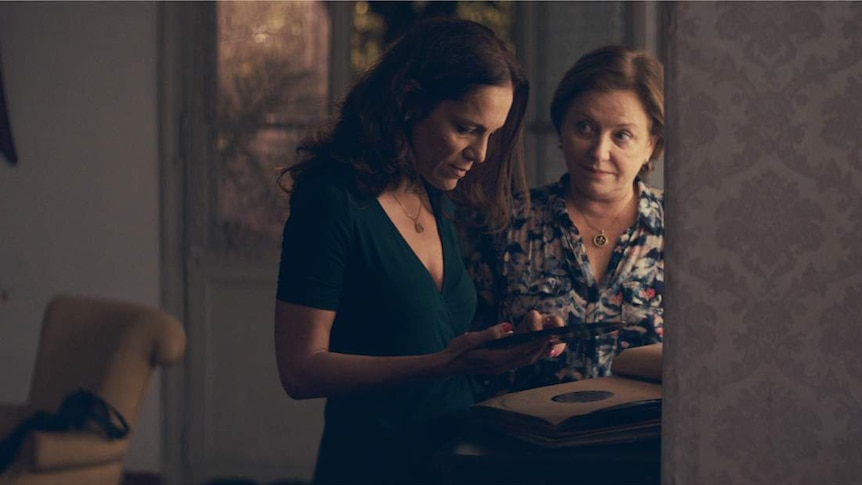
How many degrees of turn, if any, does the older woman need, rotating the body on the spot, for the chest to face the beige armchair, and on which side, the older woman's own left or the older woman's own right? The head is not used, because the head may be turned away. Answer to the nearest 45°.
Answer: approximately 135° to the older woman's own right

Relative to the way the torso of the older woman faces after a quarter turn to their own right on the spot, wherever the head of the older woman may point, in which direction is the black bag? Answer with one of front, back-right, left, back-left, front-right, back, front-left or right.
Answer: front-right

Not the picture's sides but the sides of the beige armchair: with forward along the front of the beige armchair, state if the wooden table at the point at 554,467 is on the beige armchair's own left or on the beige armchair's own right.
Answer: on the beige armchair's own left

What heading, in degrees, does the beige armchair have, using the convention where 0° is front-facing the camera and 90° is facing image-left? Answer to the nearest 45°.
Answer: approximately 45°

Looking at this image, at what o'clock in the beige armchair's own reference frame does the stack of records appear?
The stack of records is roughly at 10 o'clock from the beige armchair.

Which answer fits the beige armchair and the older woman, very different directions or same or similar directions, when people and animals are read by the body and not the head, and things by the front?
same or similar directions

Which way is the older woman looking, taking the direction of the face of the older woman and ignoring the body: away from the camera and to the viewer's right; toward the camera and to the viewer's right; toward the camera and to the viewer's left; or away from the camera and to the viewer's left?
toward the camera and to the viewer's left

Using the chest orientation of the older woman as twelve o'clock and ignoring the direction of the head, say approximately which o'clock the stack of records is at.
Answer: The stack of records is roughly at 12 o'clock from the older woman.

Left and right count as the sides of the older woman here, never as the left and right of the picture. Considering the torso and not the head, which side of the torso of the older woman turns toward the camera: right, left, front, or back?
front

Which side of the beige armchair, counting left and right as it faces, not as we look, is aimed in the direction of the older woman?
left
